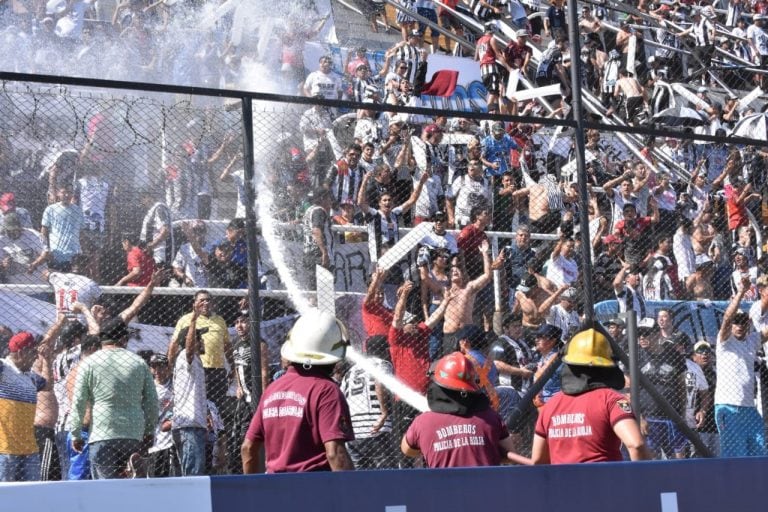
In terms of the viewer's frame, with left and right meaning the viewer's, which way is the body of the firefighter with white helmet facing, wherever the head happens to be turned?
facing away from the viewer and to the right of the viewer

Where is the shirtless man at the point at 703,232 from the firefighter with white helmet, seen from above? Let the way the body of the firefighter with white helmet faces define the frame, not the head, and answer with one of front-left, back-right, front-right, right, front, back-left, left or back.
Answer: front

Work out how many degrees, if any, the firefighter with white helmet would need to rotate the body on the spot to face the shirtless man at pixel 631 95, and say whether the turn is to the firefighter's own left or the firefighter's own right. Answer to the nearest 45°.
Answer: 0° — they already face them

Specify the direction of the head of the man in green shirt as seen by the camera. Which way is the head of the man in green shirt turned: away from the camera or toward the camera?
away from the camera

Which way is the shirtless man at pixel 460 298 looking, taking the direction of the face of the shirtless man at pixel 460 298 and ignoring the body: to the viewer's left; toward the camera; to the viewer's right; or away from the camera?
toward the camera

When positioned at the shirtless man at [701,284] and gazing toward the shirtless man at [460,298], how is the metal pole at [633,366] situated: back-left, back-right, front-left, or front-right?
front-left

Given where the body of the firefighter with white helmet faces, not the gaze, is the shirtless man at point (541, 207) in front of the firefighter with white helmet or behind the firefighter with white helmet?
in front

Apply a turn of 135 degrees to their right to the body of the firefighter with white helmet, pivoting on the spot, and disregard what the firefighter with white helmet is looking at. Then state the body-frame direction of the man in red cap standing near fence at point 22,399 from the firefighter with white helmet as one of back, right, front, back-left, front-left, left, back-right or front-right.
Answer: back-right

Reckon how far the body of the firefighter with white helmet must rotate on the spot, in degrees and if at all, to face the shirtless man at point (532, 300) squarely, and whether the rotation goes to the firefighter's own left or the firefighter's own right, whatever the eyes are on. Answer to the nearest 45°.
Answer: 0° — they already face them

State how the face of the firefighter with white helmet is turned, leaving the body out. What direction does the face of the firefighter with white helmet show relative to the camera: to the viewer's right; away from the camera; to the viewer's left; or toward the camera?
away from the camera

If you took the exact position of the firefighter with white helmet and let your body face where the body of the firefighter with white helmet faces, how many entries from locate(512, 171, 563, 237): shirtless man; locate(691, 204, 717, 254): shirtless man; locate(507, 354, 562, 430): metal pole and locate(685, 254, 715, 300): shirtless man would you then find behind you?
0

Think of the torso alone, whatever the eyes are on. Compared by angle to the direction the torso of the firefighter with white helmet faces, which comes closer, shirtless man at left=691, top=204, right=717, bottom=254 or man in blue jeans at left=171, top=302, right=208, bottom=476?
the shirtless man

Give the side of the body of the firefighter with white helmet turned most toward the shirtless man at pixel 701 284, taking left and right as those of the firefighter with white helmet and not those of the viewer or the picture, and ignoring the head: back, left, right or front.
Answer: front

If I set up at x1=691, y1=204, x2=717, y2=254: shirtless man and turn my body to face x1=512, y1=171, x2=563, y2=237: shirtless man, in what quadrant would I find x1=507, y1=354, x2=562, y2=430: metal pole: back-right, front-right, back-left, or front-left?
front-left

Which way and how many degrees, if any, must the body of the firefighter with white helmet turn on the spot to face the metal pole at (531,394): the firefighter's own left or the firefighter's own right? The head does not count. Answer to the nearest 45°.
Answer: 0° — they already face it

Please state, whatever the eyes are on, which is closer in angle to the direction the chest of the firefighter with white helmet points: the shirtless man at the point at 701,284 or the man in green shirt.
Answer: the shirtless man
